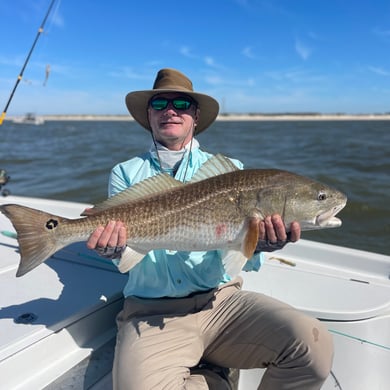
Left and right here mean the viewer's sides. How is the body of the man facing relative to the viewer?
facing the viewer
